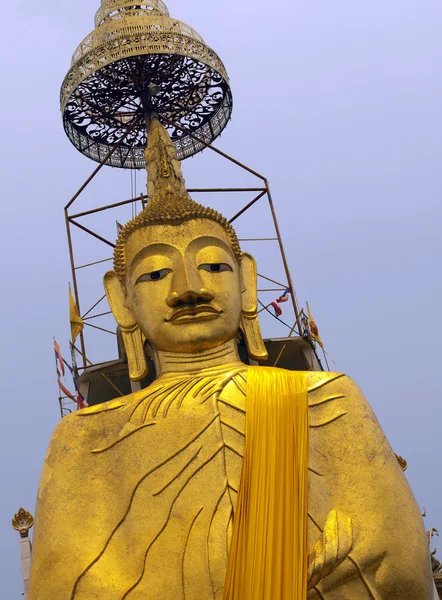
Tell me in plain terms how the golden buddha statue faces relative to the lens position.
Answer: facing the viewer
